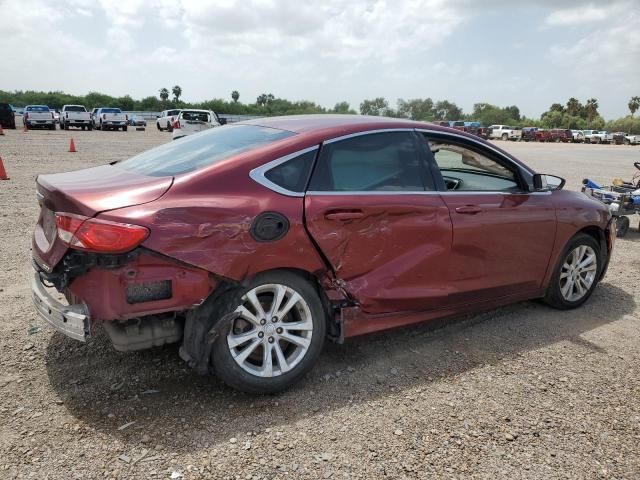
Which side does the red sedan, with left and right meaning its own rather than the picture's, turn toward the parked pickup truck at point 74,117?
left

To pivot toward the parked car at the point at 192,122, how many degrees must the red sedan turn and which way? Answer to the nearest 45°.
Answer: approximately 45° to its left

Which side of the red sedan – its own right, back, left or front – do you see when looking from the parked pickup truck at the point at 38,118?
left

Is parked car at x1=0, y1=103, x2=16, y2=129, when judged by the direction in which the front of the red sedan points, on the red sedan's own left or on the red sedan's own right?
on the red sedan's own left

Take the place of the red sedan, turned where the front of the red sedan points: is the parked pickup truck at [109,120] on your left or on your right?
on your left

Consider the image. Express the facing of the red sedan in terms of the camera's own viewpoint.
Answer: facing away from the viewer and to the right of the viewer
